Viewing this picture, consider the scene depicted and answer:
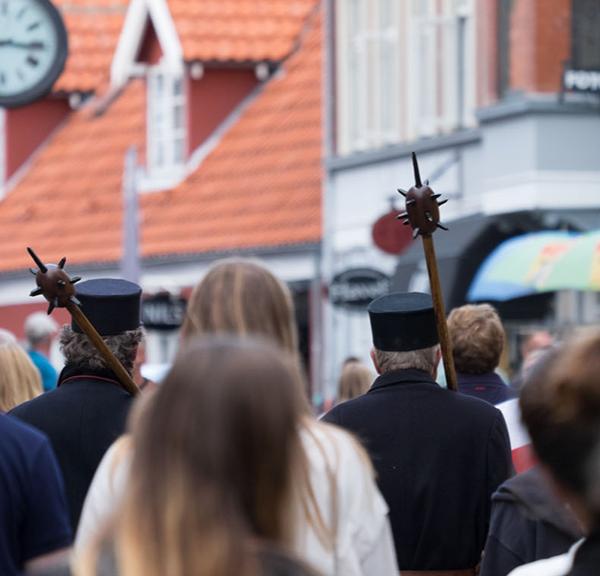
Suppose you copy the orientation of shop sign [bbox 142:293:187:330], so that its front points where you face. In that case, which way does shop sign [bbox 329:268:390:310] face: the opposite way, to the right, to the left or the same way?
the same way

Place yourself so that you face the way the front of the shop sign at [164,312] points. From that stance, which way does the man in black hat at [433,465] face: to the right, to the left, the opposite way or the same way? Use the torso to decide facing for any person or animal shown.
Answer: the opposite way

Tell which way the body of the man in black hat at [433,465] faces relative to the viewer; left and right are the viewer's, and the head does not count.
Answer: facing away from the viewer

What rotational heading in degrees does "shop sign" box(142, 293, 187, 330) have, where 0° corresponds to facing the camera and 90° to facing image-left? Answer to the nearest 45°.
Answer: approximately 0°

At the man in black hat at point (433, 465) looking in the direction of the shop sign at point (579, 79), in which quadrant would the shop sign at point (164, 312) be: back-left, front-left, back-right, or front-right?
front-left

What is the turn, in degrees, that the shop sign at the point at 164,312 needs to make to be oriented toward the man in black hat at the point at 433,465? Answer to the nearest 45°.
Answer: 0° — it already faces them

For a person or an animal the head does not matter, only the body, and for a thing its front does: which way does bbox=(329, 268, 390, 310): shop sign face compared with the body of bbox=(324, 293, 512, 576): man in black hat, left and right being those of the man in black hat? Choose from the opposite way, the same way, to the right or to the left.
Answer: the opposite way

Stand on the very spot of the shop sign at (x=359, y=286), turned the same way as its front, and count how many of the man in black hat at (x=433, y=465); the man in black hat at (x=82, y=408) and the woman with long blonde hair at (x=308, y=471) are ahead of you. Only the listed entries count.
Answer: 3

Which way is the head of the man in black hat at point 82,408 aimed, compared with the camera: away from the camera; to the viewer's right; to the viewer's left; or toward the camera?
away from the camera

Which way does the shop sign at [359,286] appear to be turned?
toward the camera

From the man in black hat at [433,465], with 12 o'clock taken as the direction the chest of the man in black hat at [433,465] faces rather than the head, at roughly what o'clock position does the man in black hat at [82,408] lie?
the man in black hat at [82,408] is roughly at 9 o'clock from the man in black hat at [433,465].

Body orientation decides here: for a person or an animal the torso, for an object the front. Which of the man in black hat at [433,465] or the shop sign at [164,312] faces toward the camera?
the shop sign

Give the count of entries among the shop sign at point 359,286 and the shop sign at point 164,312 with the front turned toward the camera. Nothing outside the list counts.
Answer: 2

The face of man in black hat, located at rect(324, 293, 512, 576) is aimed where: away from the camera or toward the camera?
away from the camera

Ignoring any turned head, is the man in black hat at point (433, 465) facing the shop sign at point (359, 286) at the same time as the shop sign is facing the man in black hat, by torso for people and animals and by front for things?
yes
